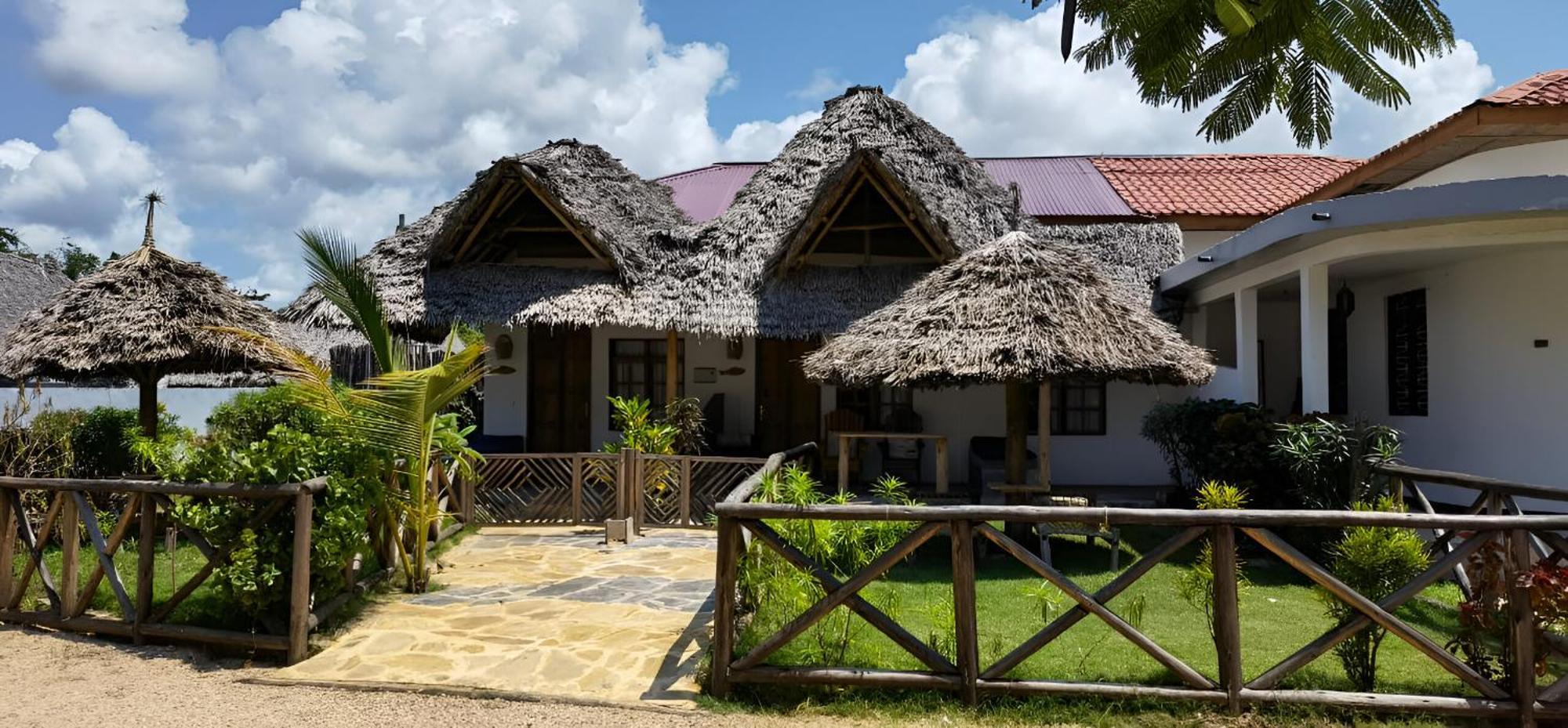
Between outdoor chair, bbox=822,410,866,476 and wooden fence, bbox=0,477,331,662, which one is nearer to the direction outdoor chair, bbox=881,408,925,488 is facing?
the wooden fence

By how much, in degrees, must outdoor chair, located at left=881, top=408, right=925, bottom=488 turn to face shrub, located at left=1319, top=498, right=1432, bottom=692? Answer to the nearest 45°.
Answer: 0° — it already faces it

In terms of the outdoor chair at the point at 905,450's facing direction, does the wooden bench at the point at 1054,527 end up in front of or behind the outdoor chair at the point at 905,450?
in front

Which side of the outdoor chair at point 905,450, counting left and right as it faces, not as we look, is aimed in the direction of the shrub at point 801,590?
front

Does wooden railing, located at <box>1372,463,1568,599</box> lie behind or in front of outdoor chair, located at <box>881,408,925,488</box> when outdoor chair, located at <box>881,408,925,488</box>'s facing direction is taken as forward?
in front

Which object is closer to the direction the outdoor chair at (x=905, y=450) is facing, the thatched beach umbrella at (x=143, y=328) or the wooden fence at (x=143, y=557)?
the wooden fence

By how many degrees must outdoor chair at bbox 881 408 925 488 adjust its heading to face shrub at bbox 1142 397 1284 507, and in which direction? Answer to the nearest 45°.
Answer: approximately 45° to its left

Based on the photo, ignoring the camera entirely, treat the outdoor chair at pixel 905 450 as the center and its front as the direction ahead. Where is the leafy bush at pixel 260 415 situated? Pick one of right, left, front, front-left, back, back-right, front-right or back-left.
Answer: right

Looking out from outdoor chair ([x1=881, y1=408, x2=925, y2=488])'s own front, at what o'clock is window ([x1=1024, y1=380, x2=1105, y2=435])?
The window is roughly at 8 o'clock from the outdoor chair.

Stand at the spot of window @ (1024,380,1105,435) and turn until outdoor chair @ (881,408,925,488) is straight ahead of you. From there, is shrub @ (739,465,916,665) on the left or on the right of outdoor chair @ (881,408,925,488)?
left

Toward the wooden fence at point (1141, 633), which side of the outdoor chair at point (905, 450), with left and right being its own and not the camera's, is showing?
front

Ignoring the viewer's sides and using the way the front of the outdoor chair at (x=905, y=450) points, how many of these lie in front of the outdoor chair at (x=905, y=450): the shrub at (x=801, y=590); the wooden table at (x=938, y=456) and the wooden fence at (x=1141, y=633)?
3

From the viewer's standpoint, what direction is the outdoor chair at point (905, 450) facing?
toward the camera

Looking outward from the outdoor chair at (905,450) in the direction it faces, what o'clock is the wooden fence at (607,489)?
The wooden fence is roughly at 2 o'clock from the outdoor chair.
